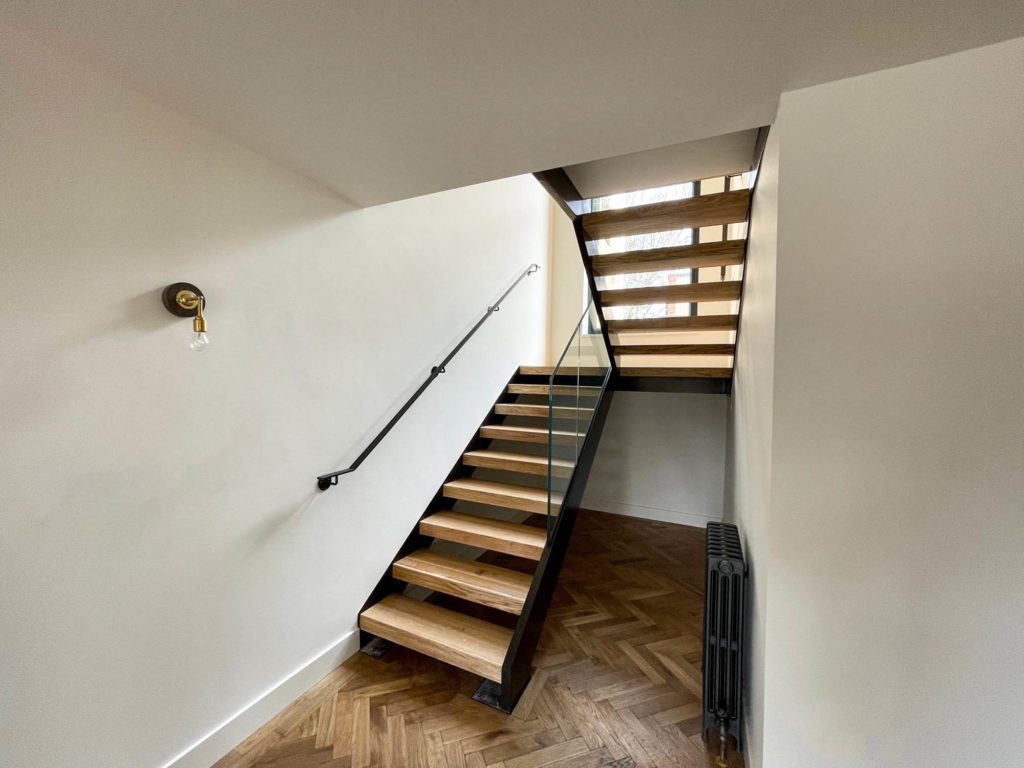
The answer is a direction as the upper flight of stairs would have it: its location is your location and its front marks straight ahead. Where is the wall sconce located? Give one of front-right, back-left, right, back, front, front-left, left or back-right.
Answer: back-left

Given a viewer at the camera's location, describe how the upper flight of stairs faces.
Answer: facing away from the viewer
